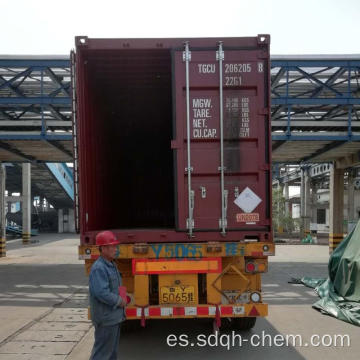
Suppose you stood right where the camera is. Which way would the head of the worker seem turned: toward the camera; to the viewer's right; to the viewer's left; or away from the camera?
to the viewer's right

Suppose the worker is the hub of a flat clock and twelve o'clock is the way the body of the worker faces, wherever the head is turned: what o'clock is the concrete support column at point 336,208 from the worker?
The concrete support column is roughly at 10 o'clock from the worker.

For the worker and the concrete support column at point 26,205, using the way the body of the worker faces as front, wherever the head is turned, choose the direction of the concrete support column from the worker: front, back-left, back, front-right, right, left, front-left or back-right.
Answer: left

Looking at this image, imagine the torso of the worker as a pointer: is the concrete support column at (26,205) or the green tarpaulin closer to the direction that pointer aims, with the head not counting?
the green tarpaulin

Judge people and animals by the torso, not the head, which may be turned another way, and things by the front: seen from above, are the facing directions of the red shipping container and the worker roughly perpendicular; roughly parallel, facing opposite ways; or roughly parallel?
roughly perpendicular

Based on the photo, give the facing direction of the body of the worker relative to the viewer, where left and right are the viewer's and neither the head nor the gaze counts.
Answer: facing to the right of the viewer
